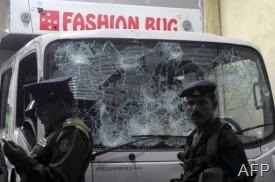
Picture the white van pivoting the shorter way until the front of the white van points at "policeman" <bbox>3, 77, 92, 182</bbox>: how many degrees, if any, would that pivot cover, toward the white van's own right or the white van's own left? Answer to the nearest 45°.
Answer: approximately 45° to the white van's own right

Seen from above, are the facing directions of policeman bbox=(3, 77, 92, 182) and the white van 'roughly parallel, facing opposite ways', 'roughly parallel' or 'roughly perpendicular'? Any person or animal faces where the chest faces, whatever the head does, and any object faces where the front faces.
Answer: roughly perpendicular

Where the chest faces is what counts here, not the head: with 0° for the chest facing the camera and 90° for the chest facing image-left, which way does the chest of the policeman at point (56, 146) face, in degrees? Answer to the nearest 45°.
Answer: approximately 90°

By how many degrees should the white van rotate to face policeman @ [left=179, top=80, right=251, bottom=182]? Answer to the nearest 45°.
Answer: approximately 45° to its left

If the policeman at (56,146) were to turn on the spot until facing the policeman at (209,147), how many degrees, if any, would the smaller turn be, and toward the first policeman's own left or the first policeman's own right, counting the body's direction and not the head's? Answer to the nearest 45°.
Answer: approximately 180°

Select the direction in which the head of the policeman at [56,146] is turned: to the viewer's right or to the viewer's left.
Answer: to the viewer's left

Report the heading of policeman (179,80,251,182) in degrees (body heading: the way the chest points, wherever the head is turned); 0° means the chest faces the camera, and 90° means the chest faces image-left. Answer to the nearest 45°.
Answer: approximately 45°

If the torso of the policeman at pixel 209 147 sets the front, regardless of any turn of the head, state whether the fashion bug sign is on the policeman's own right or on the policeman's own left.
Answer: on the policeman's own right

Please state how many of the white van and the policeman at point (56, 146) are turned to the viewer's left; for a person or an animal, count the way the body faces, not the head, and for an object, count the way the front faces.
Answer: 1
